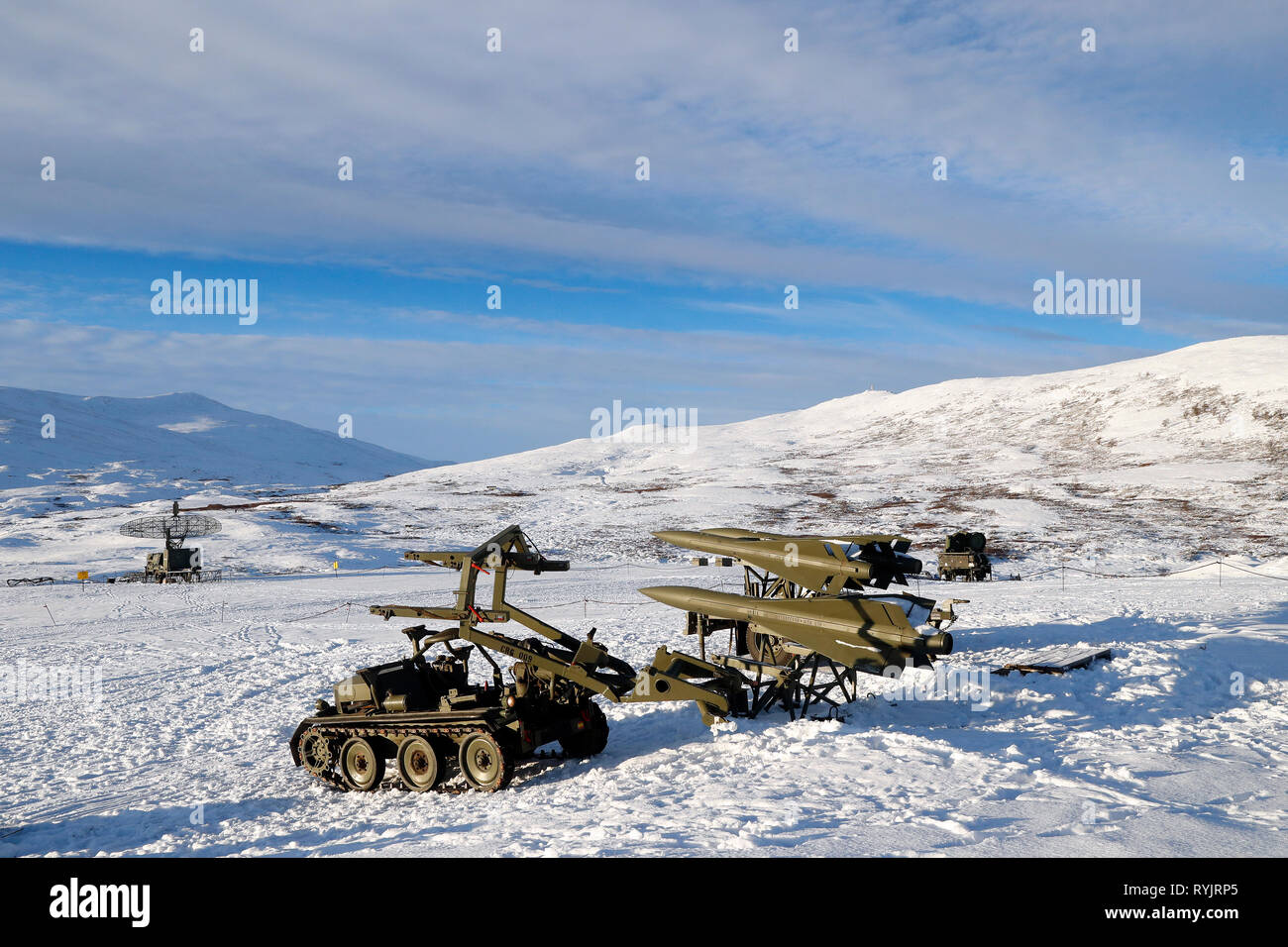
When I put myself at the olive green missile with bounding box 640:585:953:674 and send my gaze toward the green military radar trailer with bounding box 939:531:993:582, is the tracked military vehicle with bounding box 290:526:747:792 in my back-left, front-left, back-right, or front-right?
back-left

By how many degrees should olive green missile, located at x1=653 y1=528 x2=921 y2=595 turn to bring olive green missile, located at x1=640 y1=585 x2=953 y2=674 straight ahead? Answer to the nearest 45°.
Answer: approximately 135° to its left

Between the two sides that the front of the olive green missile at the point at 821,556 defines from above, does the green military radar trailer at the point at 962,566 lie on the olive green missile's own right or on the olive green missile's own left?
on the olive green missile's own right

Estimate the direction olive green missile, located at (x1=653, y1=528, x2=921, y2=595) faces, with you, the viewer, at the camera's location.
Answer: facing away from the viewer and to the left of the viewer

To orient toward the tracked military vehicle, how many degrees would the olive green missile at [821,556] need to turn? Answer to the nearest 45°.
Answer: approximately 90° to its left
